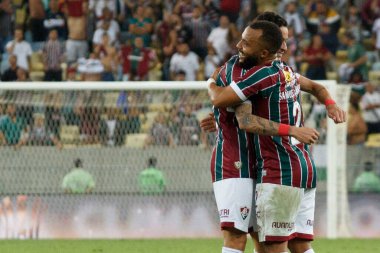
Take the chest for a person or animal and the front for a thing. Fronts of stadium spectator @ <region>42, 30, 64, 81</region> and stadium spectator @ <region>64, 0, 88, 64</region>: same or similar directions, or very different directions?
same or similar directions

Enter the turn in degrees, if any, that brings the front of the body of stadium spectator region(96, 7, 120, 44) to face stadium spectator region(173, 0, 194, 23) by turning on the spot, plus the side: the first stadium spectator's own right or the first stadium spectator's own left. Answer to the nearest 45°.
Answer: approximately 90° to the first stadium spectator's own left

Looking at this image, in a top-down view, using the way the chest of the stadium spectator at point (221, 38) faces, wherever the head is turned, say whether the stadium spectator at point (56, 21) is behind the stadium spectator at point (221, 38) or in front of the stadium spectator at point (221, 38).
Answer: behind

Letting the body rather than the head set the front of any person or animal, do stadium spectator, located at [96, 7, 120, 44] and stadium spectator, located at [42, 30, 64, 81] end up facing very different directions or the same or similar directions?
same or similar directions

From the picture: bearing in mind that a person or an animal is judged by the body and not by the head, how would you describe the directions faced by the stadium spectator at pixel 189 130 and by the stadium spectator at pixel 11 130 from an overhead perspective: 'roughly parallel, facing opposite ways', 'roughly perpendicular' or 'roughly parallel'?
roughly parallel

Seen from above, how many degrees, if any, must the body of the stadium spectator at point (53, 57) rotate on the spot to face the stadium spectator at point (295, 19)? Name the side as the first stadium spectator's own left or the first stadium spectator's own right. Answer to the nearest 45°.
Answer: approximately 90° to the first stadium spectator's own left

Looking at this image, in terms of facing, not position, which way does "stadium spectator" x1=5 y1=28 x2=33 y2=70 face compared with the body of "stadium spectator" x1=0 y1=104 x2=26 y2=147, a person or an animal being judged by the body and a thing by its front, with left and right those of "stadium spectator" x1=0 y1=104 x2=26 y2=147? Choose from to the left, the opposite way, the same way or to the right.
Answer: the same way

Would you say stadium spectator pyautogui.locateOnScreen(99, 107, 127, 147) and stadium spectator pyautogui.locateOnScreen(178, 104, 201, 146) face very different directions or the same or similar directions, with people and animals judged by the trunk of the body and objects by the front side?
same or similar directions

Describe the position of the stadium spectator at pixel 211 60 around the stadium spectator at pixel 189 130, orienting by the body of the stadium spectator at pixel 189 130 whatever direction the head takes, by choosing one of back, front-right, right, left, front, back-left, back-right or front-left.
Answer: back

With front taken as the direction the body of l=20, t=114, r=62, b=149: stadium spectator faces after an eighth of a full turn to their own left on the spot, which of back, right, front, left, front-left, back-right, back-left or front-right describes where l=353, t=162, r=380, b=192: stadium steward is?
front-left

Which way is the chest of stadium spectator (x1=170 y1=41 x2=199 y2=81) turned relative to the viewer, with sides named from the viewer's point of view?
facing the viewer

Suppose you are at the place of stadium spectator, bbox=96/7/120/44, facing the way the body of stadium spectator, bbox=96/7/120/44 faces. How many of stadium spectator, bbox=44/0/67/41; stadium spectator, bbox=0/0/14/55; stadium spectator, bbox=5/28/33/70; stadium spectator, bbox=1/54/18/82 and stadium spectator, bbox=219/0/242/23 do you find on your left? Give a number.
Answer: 1

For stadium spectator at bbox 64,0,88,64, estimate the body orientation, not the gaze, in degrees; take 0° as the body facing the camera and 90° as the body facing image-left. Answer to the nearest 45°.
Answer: approximately 0°

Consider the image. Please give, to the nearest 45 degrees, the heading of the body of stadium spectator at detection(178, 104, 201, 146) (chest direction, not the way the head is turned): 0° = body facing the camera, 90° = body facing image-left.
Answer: approximately 0°

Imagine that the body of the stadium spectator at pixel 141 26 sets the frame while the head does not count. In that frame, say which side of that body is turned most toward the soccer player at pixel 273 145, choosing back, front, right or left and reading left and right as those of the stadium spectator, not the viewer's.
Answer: front

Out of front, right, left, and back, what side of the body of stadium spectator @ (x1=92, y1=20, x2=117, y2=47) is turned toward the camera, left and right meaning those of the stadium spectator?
front
